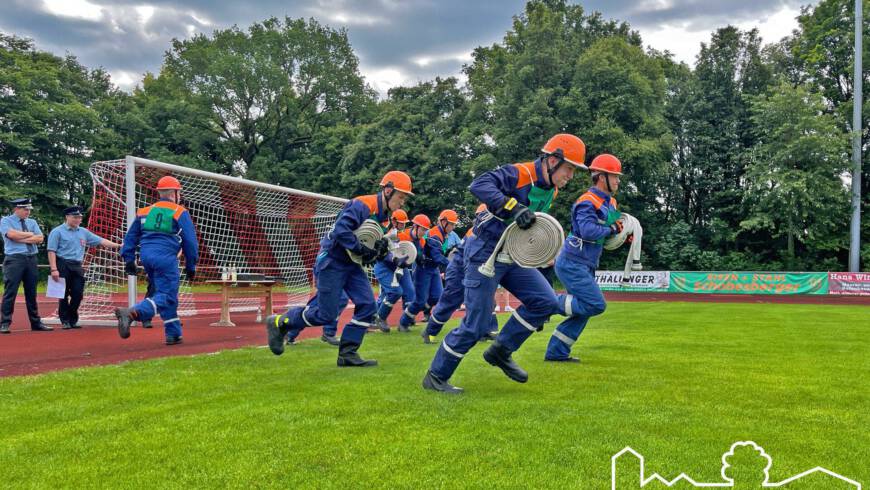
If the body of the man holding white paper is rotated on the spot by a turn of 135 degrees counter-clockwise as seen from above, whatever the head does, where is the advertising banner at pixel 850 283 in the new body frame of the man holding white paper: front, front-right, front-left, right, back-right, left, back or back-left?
right

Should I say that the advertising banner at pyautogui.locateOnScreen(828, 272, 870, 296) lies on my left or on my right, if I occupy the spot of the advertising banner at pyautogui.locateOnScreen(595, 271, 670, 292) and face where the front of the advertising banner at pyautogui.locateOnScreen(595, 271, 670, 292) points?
on my left

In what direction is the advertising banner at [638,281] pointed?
toward the camera

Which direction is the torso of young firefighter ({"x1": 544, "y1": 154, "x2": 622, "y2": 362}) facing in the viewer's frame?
to the viewer's right

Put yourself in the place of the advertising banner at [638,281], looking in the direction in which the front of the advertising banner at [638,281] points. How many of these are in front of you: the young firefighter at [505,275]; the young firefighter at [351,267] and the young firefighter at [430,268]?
3

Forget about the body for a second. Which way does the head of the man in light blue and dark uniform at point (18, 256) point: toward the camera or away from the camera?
toward the camera

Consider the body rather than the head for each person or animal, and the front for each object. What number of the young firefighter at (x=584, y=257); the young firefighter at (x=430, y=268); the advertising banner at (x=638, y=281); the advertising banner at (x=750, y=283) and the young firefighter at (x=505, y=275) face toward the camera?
2

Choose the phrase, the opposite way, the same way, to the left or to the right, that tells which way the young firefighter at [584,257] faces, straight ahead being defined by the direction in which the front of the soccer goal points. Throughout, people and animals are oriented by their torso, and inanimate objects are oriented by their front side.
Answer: the same way

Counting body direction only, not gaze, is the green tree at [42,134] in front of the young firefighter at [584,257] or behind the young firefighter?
behind

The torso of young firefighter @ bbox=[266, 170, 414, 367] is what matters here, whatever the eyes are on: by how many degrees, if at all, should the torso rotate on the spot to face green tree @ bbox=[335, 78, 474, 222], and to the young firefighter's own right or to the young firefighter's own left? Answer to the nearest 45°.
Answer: approximately 90° to the young firefighter's own left

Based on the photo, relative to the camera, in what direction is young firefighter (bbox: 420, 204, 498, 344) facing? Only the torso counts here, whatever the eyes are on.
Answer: to the viewer's right
